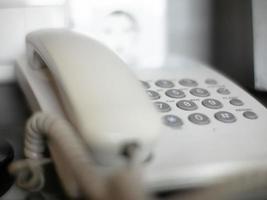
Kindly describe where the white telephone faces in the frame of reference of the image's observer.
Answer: facing the viewer and to the right of the viewer
